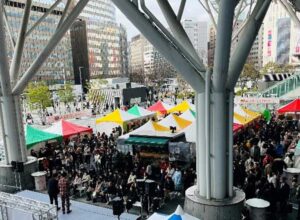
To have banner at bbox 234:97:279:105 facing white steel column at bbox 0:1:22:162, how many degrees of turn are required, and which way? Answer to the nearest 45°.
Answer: approximately 45° to its right

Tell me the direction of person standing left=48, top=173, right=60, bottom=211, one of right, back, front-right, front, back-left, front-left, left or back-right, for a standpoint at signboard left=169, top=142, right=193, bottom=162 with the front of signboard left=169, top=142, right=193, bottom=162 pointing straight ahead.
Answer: front-right

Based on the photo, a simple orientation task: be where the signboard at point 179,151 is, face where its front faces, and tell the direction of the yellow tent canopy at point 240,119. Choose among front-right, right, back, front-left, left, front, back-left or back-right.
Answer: back-left

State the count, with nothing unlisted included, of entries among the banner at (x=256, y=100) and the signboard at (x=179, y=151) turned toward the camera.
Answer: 2

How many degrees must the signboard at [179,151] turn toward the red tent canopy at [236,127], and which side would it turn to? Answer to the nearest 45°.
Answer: approximately 135° to its left

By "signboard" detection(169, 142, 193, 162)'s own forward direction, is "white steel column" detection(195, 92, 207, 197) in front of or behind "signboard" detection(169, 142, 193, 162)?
in front

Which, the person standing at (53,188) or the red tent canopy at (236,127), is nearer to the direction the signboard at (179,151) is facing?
the person standing

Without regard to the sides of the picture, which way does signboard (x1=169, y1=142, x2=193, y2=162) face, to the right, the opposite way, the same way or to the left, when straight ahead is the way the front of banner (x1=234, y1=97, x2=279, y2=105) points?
the same way

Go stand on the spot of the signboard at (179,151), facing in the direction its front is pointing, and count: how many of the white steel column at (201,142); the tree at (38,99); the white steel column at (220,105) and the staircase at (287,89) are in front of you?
2

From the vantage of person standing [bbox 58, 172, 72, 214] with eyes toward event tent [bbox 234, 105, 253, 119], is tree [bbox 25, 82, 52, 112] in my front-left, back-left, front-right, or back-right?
front-left

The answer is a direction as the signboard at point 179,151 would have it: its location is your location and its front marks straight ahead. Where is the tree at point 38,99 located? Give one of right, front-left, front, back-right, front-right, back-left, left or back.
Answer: back-right

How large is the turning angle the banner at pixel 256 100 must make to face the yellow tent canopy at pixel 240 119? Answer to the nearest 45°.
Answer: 0° — it already faces it

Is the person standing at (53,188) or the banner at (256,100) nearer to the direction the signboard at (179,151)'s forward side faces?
the person standing

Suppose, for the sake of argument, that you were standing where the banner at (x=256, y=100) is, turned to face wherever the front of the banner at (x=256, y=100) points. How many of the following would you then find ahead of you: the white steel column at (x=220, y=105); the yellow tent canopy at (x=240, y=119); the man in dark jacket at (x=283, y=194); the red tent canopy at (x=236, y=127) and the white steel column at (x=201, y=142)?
5

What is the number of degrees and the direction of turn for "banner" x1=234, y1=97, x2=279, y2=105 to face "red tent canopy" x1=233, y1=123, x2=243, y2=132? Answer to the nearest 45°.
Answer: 0° — it already faces it

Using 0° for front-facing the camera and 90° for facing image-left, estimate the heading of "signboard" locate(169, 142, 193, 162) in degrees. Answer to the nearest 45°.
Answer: approximately 0°

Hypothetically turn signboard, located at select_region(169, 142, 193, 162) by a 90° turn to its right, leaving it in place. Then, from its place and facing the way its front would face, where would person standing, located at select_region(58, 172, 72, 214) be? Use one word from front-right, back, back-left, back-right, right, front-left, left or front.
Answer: front-left
